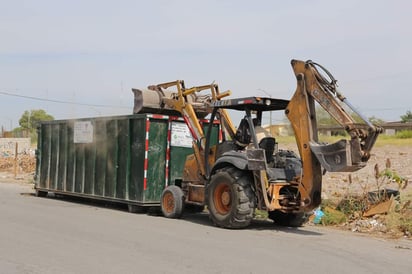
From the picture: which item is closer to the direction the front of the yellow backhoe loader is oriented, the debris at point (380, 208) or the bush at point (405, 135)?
the bush

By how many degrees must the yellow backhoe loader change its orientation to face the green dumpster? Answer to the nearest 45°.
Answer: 0° — it already faces it

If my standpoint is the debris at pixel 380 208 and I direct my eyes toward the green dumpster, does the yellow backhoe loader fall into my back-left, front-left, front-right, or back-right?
front-left

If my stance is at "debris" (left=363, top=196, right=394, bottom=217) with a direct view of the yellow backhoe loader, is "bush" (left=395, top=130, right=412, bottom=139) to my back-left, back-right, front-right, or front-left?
back-right

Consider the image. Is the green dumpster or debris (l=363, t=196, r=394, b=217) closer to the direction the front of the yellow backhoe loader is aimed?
the green dumpster

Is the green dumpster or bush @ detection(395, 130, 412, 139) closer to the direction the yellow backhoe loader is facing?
the green dumpster

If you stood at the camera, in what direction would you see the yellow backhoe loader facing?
facing away from the viewer and to the left of the viewer

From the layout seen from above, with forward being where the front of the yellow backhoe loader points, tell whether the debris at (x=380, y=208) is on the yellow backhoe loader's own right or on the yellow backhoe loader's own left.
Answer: on the yellow backhoe loader's own right
